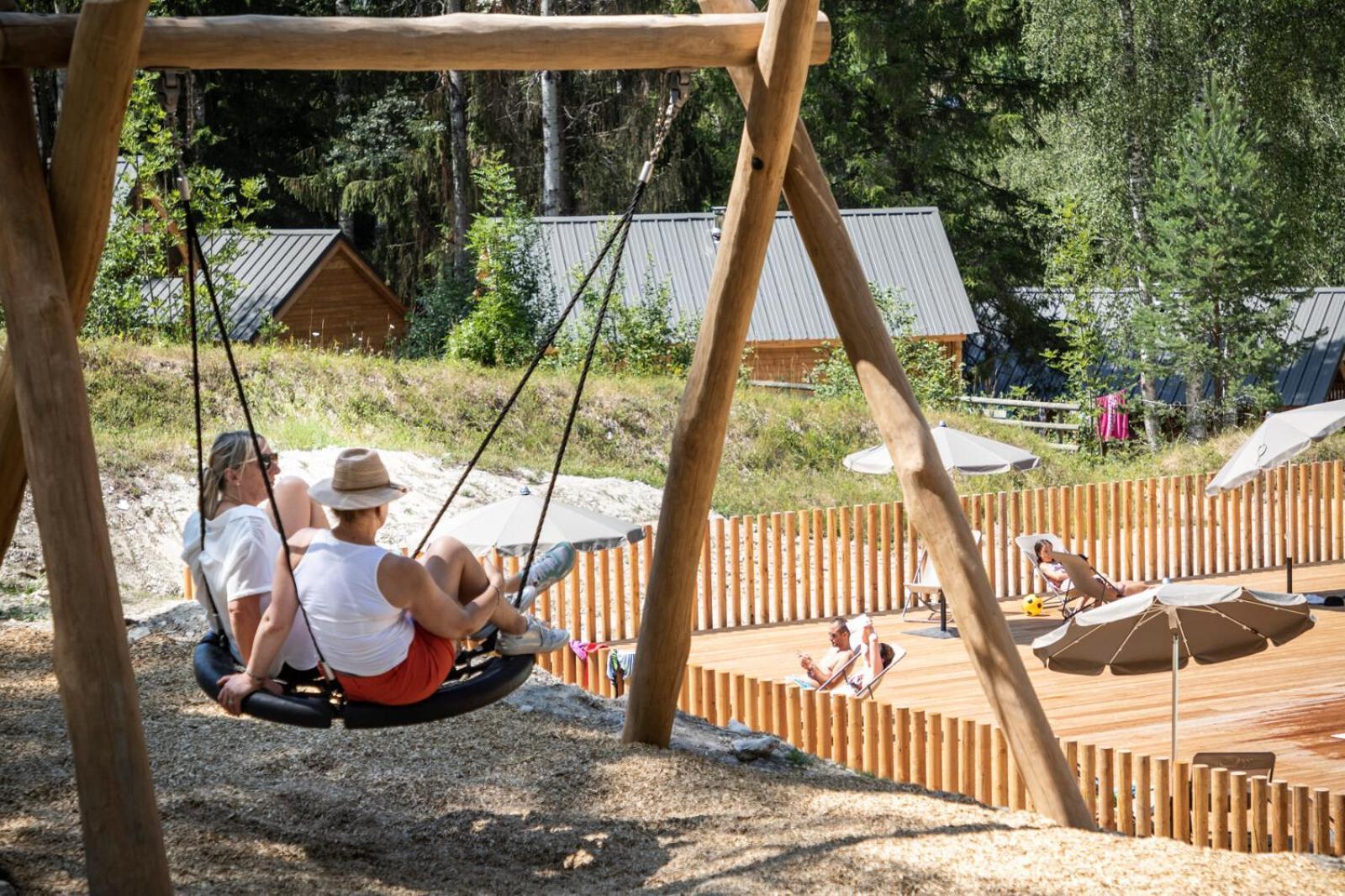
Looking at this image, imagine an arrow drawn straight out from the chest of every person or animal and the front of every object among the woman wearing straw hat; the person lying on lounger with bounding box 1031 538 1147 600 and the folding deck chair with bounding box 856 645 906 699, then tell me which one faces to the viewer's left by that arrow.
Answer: the folding deck chair

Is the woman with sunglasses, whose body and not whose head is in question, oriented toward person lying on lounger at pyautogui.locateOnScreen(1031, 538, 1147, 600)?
yes

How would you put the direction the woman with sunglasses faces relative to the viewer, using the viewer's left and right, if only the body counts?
facing away from the viewer and to the right of the viewer

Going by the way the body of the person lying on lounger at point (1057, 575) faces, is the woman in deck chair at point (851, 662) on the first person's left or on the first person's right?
on the first person's right

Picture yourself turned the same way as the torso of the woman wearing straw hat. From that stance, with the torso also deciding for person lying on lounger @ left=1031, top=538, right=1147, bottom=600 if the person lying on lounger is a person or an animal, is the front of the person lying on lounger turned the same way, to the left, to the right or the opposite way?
to the right

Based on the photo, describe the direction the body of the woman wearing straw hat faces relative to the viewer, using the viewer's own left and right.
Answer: facing away from the viewer and to the right of the viewer

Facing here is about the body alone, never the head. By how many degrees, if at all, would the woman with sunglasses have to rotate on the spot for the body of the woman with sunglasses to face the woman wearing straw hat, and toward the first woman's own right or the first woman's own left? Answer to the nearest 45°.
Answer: approximately 90° to the first woman's own right

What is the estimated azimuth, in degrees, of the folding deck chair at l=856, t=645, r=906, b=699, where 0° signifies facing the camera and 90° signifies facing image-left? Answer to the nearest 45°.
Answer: approximately 90°

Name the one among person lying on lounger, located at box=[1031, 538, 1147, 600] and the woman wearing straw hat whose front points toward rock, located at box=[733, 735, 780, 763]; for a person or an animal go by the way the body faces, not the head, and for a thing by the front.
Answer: the woman wearing straw hat

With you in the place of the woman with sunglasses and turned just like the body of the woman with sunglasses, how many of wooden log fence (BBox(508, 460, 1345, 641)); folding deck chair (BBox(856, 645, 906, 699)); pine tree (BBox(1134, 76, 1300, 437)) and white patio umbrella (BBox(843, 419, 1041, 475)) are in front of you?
4

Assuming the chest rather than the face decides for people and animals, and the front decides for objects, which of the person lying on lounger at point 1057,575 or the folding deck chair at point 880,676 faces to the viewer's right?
the person lying on lounger

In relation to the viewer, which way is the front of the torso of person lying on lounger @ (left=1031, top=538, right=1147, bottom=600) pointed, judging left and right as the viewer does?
facing to the right of the viewer

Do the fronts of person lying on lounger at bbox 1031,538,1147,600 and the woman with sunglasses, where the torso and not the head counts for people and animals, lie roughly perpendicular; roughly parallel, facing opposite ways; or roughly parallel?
roughly perpendicular

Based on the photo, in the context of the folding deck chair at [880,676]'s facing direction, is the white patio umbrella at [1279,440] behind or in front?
behind

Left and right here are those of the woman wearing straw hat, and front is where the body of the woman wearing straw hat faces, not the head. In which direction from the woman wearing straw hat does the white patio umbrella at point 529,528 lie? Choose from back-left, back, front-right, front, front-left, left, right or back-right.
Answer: front-left

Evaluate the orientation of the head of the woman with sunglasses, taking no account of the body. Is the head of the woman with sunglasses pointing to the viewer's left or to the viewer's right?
to the viewer's right
